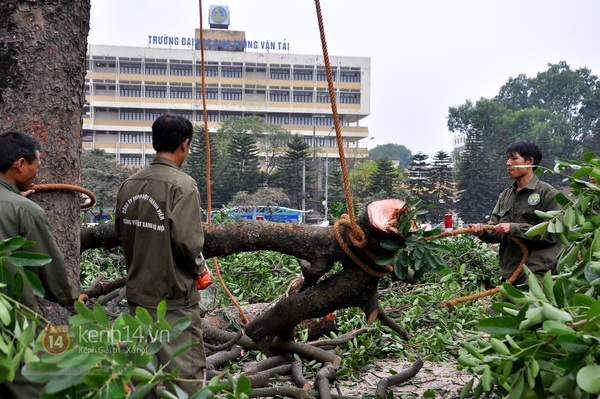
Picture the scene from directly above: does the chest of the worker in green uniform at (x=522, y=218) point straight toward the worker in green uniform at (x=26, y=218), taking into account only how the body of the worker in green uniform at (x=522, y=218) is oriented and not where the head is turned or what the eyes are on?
yes

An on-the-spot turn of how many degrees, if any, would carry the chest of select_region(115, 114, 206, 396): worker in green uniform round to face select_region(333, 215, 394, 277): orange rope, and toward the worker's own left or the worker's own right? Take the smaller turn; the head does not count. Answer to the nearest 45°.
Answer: approximately 45° to the worker's own right

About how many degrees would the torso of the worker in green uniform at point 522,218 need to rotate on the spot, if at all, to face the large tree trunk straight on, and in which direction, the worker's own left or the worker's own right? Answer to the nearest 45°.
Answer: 0° — they already face it

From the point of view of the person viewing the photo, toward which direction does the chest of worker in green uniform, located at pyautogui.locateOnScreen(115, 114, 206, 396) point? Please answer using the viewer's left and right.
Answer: facing away from the viewer and to the right of the viewer

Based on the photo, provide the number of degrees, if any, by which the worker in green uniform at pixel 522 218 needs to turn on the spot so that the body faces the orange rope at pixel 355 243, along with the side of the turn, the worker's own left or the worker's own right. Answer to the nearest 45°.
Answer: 0° — they already face it

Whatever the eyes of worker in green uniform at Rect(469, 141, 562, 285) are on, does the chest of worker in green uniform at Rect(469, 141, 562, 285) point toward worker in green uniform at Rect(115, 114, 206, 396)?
yes

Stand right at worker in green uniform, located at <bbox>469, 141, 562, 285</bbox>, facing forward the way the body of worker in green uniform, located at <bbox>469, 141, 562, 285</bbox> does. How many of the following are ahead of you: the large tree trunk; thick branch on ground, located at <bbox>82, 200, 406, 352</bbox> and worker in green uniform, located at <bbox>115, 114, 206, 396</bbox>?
3

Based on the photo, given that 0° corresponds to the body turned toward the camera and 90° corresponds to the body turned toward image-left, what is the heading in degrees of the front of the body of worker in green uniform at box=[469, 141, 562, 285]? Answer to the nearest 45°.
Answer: approximately 45°

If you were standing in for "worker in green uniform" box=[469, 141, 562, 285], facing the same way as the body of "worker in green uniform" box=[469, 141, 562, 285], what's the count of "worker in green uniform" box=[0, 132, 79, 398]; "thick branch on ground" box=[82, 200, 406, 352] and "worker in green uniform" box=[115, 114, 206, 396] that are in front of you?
3

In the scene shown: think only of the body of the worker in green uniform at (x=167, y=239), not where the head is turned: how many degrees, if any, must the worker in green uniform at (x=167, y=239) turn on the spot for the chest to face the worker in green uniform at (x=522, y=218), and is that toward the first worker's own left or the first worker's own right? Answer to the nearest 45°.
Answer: approximately 45° to the first worker's own right
